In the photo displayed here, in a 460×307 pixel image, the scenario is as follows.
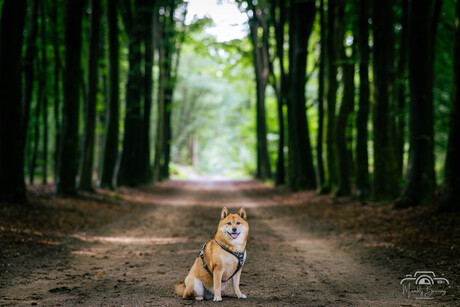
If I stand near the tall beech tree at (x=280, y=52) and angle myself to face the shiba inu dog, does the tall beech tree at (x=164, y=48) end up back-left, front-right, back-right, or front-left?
back-right

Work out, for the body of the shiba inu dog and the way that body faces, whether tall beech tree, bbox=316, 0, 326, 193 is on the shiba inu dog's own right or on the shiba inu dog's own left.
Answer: on the shiba inu dog's own left

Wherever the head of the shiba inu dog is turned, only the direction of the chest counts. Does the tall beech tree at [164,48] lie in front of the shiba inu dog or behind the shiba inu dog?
behind

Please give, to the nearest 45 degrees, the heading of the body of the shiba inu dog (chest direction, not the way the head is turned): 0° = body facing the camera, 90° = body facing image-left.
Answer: approximately 315°

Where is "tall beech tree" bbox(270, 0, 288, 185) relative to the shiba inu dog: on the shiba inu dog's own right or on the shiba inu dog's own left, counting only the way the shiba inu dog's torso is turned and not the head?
on the shiba inu dog's own left

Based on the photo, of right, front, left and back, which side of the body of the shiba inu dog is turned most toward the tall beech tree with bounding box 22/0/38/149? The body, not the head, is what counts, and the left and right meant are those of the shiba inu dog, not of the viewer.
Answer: back
